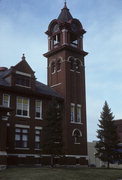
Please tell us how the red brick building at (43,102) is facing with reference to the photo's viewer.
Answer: facing the viewer and to the right of the viewer
